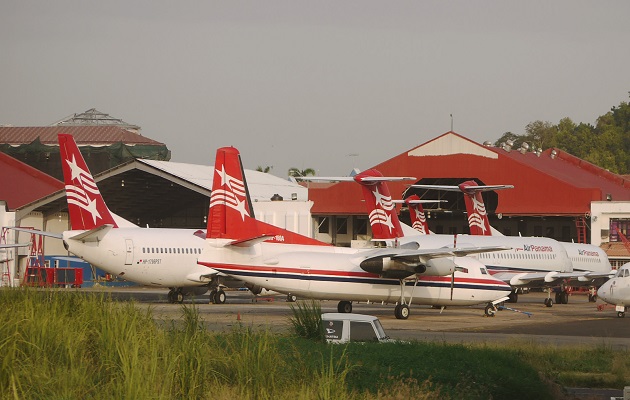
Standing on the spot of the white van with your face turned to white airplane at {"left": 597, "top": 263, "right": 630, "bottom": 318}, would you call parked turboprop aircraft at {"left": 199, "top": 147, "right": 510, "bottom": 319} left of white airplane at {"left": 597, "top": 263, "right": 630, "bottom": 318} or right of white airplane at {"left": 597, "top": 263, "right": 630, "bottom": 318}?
left

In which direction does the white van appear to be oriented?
to the viewer's right

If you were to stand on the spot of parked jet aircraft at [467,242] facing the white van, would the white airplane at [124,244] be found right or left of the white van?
right

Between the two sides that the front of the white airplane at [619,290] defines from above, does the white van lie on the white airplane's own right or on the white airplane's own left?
on the white airplane's own left

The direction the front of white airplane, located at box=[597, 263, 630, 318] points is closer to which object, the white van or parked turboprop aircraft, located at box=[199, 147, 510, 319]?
the parked turboprop aircraft

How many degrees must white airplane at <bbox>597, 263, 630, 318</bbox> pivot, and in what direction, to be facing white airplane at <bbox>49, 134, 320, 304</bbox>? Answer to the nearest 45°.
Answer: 0° — it already faces it

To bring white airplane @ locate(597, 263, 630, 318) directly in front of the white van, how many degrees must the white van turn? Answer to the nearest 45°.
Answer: approximately 45° to its left

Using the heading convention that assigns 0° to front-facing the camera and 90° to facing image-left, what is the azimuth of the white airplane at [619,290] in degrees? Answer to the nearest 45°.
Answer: approximately 90°

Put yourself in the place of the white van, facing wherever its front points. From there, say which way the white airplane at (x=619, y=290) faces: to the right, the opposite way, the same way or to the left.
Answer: the opposite way
